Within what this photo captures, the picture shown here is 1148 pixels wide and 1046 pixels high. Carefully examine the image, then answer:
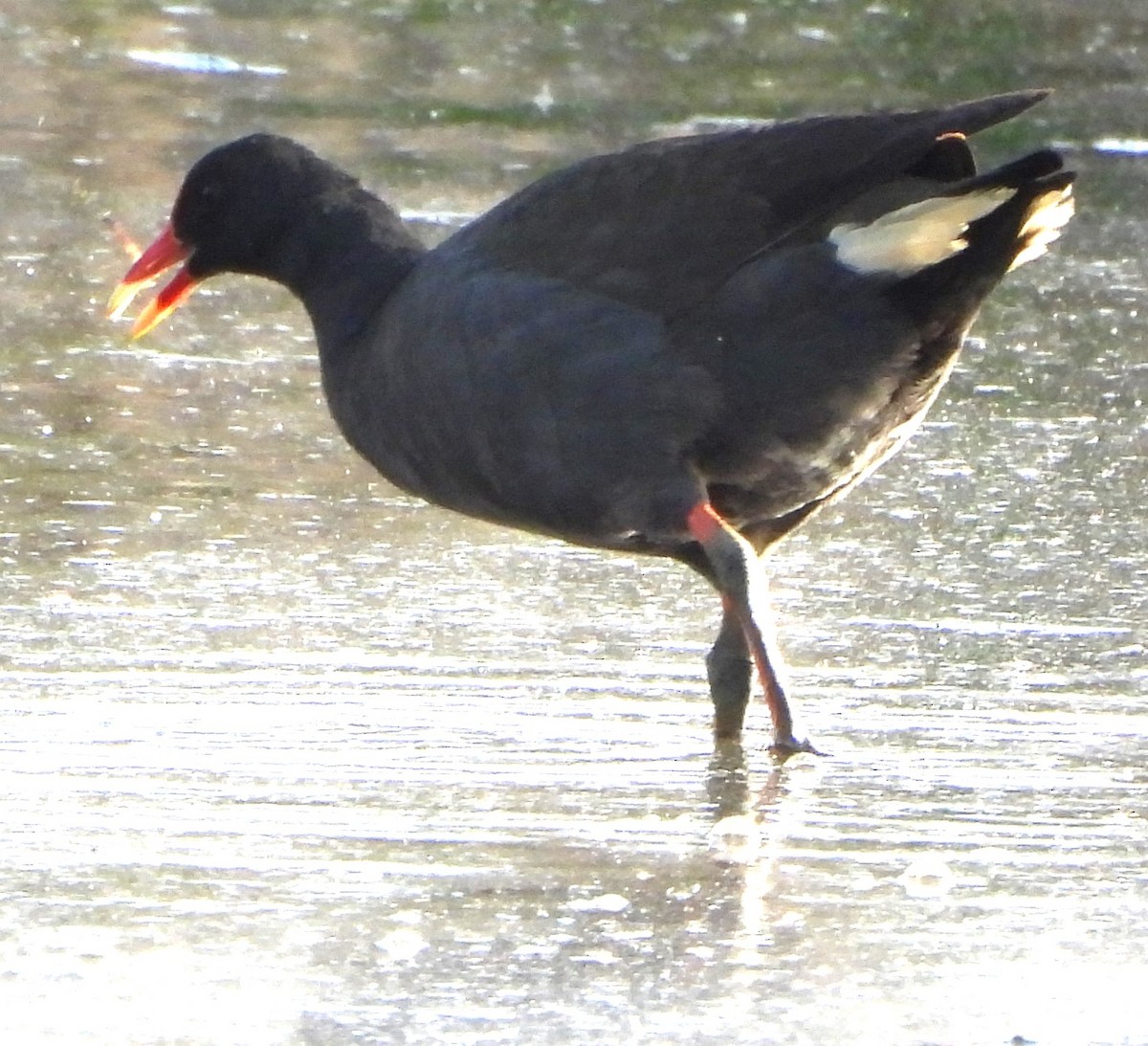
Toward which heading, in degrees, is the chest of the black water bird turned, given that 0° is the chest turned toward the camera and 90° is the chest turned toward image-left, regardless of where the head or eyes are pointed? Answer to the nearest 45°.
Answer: approximately 90°
